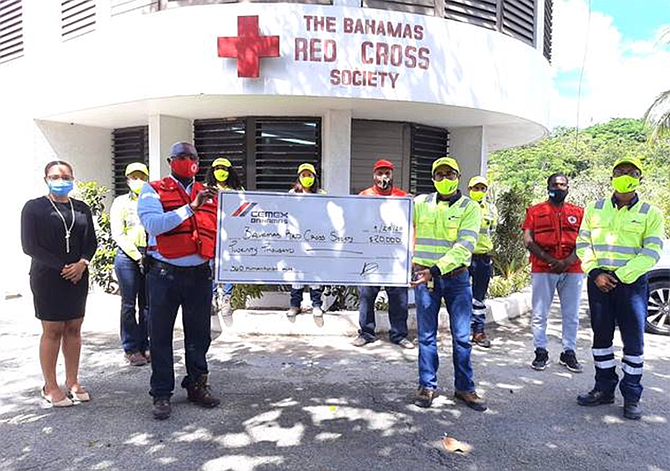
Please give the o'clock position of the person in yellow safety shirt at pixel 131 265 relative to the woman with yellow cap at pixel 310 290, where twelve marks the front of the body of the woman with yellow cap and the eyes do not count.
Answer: The person in yellow safety shirt is roughly at 2 o'clock from the woman with yellow cap.

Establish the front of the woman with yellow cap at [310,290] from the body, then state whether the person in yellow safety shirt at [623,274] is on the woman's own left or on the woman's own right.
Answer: on the woman's own left

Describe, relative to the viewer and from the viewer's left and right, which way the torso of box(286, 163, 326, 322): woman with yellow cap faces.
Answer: facing the viewer

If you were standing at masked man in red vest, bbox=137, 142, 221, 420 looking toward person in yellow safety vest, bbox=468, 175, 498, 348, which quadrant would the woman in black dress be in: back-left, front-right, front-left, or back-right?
back-left

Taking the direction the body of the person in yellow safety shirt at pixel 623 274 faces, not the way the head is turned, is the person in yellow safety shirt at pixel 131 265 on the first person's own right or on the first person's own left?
on the first person's own right

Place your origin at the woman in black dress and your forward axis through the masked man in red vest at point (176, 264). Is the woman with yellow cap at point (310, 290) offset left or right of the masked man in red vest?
left

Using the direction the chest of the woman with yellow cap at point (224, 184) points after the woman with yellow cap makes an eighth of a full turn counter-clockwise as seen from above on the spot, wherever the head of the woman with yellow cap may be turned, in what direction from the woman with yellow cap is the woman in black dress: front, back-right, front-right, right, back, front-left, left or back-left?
right

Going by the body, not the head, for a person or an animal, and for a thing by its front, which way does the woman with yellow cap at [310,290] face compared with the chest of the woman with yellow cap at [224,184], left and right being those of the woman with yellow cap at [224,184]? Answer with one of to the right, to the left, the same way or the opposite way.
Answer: the same way

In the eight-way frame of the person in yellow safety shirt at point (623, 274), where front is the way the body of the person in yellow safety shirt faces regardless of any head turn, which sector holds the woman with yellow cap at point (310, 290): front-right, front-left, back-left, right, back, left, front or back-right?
right

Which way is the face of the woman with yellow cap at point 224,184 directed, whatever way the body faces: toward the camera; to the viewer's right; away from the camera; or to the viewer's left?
toward the camera

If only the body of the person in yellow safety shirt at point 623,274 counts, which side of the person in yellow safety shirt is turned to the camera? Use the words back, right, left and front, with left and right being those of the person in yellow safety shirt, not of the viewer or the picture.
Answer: front

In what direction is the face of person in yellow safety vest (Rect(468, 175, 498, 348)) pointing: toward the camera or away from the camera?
toward the camera

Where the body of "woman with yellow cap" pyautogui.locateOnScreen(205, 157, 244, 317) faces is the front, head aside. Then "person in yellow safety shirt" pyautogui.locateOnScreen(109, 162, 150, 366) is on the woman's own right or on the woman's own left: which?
on the woman's own right
